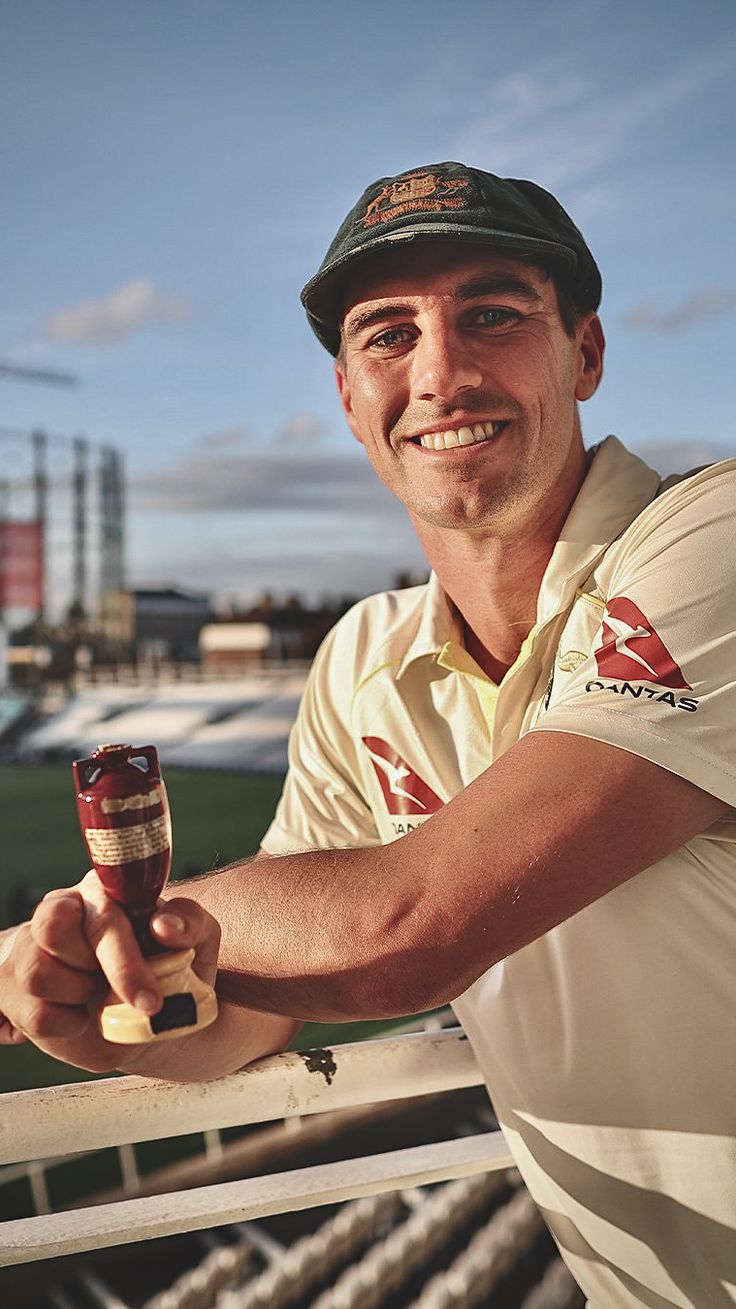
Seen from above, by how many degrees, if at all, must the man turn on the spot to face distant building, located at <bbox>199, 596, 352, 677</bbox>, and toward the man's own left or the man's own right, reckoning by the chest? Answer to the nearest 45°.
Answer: approximately 135° to the man's own right

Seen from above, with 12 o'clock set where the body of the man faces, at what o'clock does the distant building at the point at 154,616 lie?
The distant building is roughly at 4 o'clock from the man.

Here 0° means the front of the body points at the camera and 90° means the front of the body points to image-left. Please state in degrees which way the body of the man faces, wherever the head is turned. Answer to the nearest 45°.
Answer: approximately 45°
